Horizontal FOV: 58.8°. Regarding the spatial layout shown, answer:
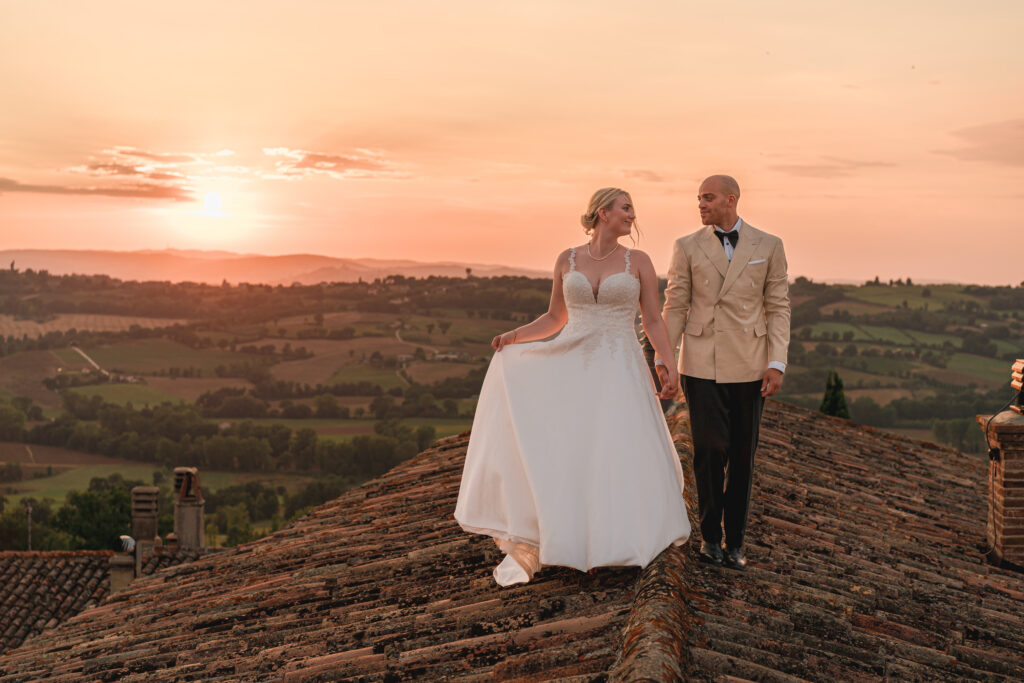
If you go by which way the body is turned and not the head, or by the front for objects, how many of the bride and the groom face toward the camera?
2

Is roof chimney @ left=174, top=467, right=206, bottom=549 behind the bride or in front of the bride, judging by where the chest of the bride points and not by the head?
behind

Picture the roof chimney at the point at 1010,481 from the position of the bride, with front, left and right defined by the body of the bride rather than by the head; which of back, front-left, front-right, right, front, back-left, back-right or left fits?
back-left

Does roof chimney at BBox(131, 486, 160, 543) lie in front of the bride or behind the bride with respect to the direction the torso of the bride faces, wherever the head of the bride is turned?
behind

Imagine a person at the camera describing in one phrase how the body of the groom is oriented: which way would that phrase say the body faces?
toward the camera

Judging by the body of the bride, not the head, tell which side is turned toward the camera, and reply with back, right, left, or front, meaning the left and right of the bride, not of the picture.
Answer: front

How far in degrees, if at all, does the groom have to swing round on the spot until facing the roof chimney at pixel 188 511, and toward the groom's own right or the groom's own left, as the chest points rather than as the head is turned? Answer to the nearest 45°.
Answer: approximately 135° to the groom's own right

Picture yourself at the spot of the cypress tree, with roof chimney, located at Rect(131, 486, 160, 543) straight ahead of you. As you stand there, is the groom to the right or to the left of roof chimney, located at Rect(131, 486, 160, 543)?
left

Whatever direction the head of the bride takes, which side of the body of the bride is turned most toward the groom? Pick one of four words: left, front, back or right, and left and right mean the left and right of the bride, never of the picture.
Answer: left

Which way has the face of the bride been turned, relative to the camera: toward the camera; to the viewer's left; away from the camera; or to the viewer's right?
to the viewer's right

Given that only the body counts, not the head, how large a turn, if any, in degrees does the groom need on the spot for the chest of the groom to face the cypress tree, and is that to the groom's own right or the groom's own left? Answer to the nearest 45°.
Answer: approximately 180°
